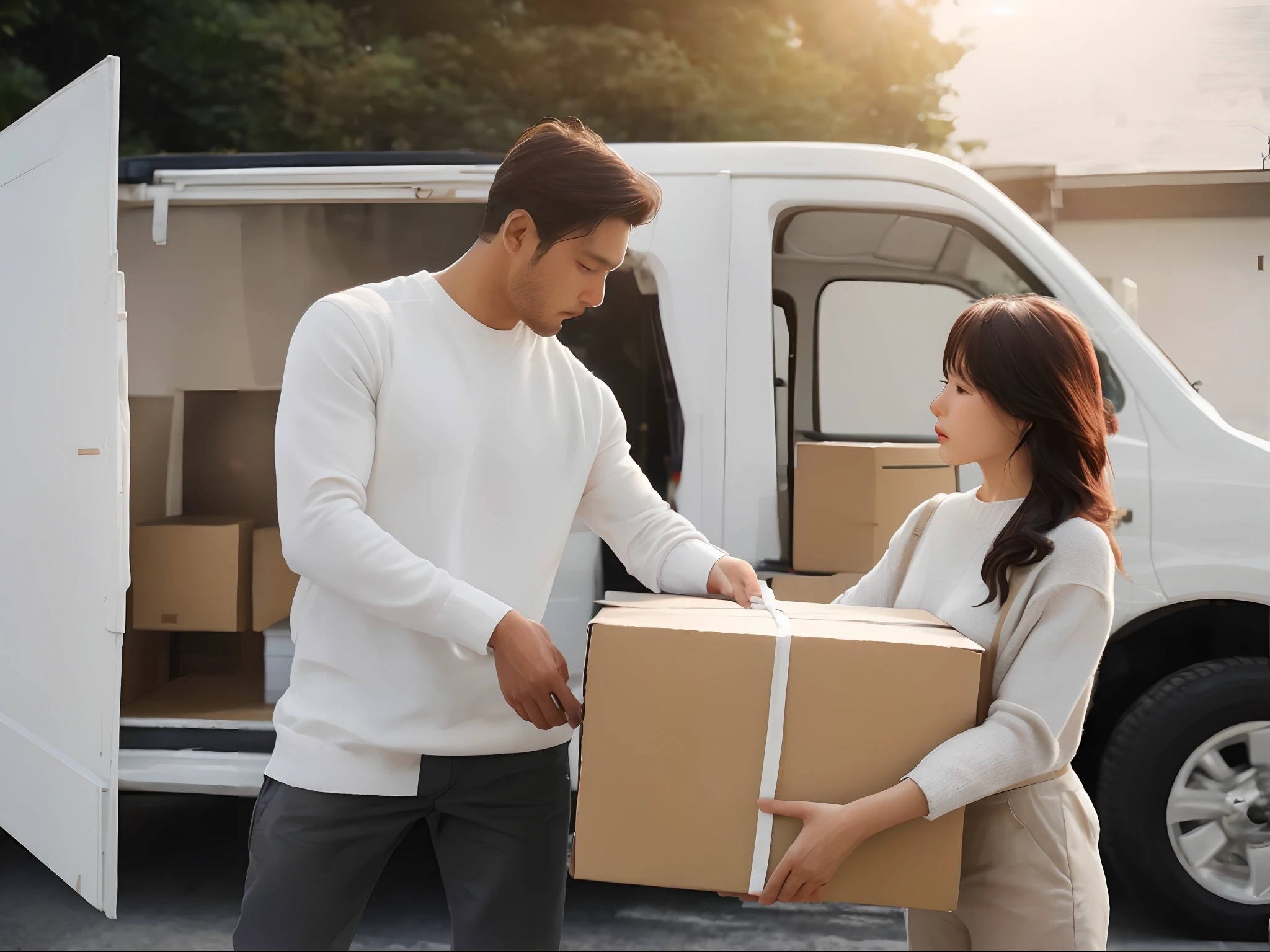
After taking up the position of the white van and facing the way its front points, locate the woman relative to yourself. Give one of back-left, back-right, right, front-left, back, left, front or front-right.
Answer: right

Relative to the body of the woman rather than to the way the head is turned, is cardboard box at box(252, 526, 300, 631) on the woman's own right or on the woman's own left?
on the woman's own right

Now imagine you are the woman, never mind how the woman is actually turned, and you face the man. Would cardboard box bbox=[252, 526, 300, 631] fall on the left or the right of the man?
right

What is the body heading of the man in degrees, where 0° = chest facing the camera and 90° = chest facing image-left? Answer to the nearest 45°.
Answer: approximately 315°

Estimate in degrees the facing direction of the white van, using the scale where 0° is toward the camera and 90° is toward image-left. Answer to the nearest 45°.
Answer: approximately 270°

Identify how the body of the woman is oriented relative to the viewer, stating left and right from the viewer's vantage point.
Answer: facing the viewer and to the left of the viewer

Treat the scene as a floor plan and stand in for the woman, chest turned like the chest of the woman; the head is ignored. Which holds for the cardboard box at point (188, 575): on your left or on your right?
on your right

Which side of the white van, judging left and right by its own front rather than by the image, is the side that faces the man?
right

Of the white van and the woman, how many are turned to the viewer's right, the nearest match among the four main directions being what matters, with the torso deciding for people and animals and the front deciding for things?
1

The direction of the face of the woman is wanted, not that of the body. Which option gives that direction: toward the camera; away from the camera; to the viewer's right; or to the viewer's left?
to the viewer's left
